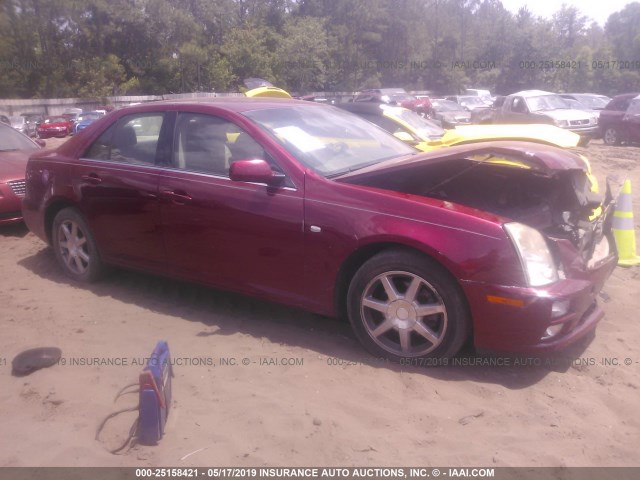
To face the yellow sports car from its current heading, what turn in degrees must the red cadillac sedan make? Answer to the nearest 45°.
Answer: approximately 90° to its left

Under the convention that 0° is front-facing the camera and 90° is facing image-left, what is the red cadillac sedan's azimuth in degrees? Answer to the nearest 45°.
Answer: approximately 315°

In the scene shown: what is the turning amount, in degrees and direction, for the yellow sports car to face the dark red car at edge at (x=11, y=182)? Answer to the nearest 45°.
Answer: approximately 135° to its right

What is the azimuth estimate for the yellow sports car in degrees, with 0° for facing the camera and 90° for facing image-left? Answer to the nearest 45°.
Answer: approximately 315°

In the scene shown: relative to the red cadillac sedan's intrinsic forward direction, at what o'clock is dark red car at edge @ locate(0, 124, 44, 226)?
The dark red car at edge is roughly at 6 o'clock from the red cadillac sedan.
